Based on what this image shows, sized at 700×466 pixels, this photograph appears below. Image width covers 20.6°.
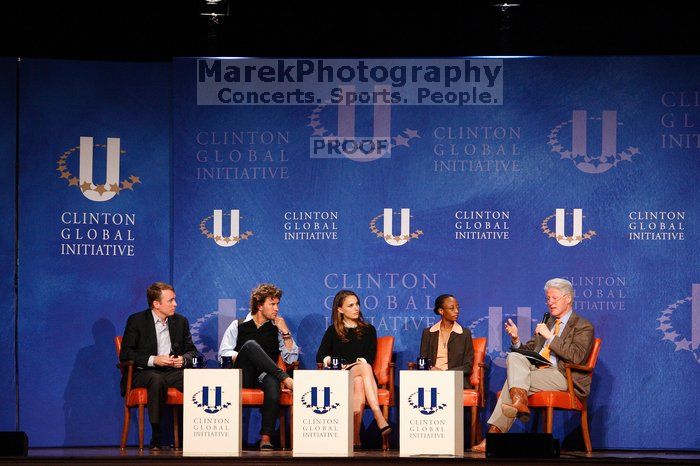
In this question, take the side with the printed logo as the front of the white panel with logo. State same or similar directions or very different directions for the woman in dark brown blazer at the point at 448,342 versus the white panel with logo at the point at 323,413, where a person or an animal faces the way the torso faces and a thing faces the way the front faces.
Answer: same or similar directions

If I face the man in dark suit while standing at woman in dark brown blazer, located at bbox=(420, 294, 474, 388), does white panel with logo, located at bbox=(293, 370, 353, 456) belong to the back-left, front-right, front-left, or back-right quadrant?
front-left

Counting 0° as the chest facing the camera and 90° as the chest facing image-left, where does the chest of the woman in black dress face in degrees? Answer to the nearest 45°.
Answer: approximately 0°

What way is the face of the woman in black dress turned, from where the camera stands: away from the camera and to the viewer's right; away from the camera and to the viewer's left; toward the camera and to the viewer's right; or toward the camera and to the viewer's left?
toward the camera and to the viewer's right

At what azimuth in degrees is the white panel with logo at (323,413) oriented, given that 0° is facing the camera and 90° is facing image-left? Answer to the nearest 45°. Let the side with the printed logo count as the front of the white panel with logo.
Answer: approximately 0°

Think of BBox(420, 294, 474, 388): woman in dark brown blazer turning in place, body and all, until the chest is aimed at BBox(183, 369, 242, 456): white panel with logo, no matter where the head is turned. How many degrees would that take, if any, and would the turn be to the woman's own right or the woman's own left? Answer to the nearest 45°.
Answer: approximately 45° to the woman's own right

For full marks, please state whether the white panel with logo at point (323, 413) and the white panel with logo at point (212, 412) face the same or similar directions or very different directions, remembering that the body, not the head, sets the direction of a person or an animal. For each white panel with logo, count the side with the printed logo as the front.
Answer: same or similar directions

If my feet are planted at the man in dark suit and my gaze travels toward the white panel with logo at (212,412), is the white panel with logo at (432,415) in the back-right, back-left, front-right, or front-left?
front-left

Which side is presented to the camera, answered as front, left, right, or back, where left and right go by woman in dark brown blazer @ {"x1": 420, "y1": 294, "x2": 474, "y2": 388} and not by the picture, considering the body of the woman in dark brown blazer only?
front

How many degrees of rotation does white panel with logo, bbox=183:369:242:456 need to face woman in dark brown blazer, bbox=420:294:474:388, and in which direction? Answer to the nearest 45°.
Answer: approximately 135° to its left

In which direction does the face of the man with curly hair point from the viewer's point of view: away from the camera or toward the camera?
toward the camera

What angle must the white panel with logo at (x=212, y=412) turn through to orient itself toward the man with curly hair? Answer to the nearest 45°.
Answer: approximately 180°

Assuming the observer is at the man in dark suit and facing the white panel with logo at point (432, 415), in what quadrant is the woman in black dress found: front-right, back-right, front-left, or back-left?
front-left

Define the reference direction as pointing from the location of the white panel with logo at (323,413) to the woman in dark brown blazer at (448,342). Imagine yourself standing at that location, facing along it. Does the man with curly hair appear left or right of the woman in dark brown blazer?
left

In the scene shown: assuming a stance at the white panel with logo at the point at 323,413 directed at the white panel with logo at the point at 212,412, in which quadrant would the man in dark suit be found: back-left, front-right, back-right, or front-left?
front-right
